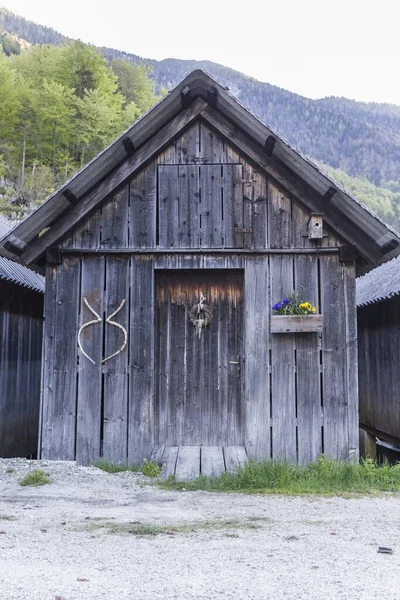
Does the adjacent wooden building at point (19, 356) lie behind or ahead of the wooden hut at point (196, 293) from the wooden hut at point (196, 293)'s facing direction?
behind

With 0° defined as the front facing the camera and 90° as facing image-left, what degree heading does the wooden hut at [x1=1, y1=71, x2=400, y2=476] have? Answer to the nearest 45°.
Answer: approximately 0°

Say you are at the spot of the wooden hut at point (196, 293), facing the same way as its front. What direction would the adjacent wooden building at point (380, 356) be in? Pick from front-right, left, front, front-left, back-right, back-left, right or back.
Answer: back-left
